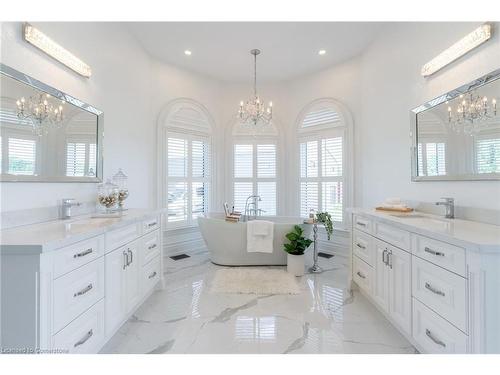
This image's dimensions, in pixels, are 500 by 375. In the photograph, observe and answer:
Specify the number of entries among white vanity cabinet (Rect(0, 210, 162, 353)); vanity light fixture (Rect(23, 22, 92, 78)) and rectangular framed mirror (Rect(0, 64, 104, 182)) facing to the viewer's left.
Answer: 0

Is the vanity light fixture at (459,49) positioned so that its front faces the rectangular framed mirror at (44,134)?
yes

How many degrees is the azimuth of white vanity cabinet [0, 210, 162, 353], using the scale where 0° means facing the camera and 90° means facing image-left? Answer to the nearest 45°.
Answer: approximately 315°

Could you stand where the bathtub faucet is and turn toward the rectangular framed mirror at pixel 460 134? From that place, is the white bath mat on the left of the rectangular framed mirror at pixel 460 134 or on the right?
right

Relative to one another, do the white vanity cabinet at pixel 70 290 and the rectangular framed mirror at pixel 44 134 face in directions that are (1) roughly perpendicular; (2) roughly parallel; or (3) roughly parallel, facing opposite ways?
roughly parallel

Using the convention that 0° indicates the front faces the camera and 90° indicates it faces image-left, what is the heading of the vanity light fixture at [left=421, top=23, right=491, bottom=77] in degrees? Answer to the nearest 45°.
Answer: approximately 45°

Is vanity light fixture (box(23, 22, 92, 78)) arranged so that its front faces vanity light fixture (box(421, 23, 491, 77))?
yes

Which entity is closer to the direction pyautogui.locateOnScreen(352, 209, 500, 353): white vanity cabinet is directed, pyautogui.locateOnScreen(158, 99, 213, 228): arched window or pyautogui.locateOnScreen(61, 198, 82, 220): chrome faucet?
the chrome faucet

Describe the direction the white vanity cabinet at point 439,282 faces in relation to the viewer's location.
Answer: facing the viewer and to the left of the viewer

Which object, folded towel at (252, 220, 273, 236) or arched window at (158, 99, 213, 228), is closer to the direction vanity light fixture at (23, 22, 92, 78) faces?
the folded towel

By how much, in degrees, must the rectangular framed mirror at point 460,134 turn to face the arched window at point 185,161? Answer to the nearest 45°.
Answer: approximately 45° to its right

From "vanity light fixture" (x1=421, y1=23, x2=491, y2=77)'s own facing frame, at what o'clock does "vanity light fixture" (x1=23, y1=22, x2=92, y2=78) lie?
"vanity light fixture" (x1=23, y1=22, x2=92, y2=78) is roughly at 12 o'clock from "vanity light fixture" (x1=421, y1=23, x2=491, y2=77).

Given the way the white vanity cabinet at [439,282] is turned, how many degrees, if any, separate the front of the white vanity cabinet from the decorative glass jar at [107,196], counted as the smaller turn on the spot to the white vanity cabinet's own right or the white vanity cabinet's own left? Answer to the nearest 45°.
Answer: approximately 45° to the white vanity cabinet's own right

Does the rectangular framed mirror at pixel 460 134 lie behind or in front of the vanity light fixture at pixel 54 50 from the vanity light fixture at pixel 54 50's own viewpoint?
in front

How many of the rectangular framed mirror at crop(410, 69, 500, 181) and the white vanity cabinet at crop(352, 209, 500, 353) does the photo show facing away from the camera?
0

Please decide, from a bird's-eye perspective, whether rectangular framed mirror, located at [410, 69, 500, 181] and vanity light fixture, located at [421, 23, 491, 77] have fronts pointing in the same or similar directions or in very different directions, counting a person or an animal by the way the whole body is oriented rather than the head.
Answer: same or similar directions
